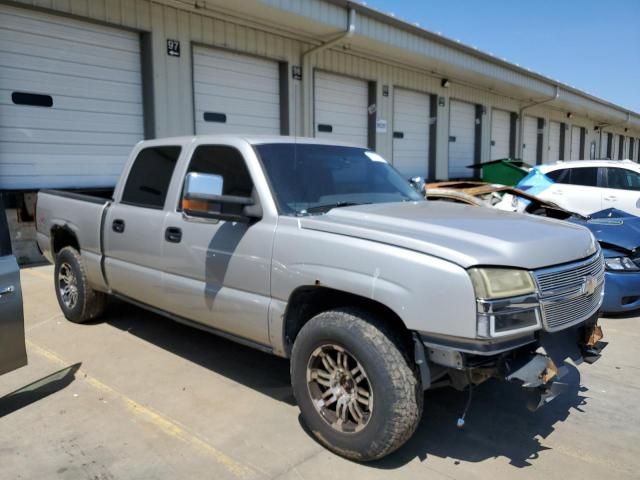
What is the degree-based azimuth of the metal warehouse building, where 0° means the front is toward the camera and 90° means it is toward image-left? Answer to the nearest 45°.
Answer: approximately 315°

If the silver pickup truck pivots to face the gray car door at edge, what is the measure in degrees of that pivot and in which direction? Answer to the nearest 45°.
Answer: approximately 135° to its right

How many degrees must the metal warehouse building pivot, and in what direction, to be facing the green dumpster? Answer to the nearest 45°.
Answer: approximately 90° to its left

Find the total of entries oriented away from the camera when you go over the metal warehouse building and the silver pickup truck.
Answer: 0

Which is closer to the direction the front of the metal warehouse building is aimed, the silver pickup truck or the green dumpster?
the silver pickup truck

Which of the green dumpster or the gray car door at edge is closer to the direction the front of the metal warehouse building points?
the gray car door at edge

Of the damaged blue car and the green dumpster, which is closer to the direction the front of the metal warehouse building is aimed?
the damaged blue car

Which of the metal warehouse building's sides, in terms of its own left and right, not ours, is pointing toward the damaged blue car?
front

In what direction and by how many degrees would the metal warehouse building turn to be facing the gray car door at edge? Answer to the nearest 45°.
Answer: approximately 45° to its right

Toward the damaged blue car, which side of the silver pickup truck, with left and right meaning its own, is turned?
left

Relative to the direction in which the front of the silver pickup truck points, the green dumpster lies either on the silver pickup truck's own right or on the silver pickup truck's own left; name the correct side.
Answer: on the silver pickup truck's own left
